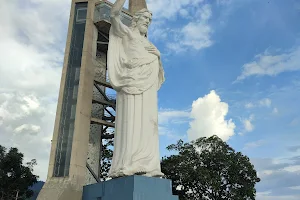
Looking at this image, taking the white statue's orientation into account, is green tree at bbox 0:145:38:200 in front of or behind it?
behind

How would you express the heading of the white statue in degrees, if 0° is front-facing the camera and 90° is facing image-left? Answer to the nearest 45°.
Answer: approximately 315°

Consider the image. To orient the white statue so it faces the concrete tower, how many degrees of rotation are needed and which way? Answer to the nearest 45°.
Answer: approximately 180°

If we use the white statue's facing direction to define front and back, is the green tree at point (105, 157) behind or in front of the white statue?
behind

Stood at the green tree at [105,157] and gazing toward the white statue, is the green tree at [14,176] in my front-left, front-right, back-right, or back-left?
back-right
